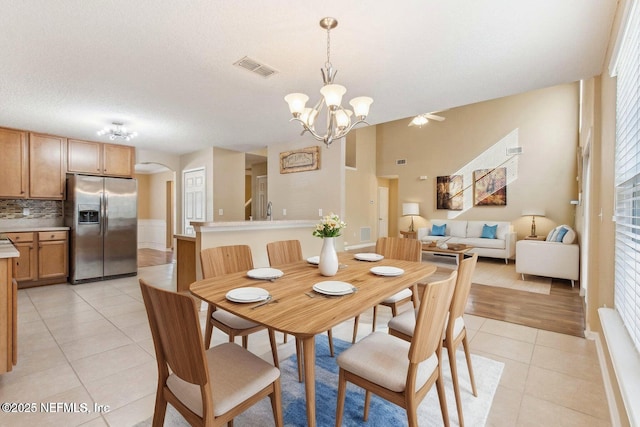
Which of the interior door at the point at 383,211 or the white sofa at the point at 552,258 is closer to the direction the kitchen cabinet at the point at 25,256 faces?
the white sofa

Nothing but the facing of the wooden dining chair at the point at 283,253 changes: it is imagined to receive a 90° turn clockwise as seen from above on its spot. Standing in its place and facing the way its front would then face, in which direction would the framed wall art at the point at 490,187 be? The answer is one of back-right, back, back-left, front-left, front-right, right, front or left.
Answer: back

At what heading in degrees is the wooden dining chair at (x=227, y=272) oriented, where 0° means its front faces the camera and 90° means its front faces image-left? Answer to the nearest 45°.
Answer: approximately 315°

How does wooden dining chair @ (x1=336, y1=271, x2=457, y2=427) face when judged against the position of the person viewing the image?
facing away from the viewer and to the left of the viewer

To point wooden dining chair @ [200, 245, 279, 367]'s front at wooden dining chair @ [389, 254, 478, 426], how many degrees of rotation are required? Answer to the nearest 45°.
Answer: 0° — it already faces it

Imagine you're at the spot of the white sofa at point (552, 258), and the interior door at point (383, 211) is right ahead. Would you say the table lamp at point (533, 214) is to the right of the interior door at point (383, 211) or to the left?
right
